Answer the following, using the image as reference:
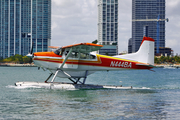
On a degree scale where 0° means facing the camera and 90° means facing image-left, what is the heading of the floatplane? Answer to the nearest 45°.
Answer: approximately 90°
